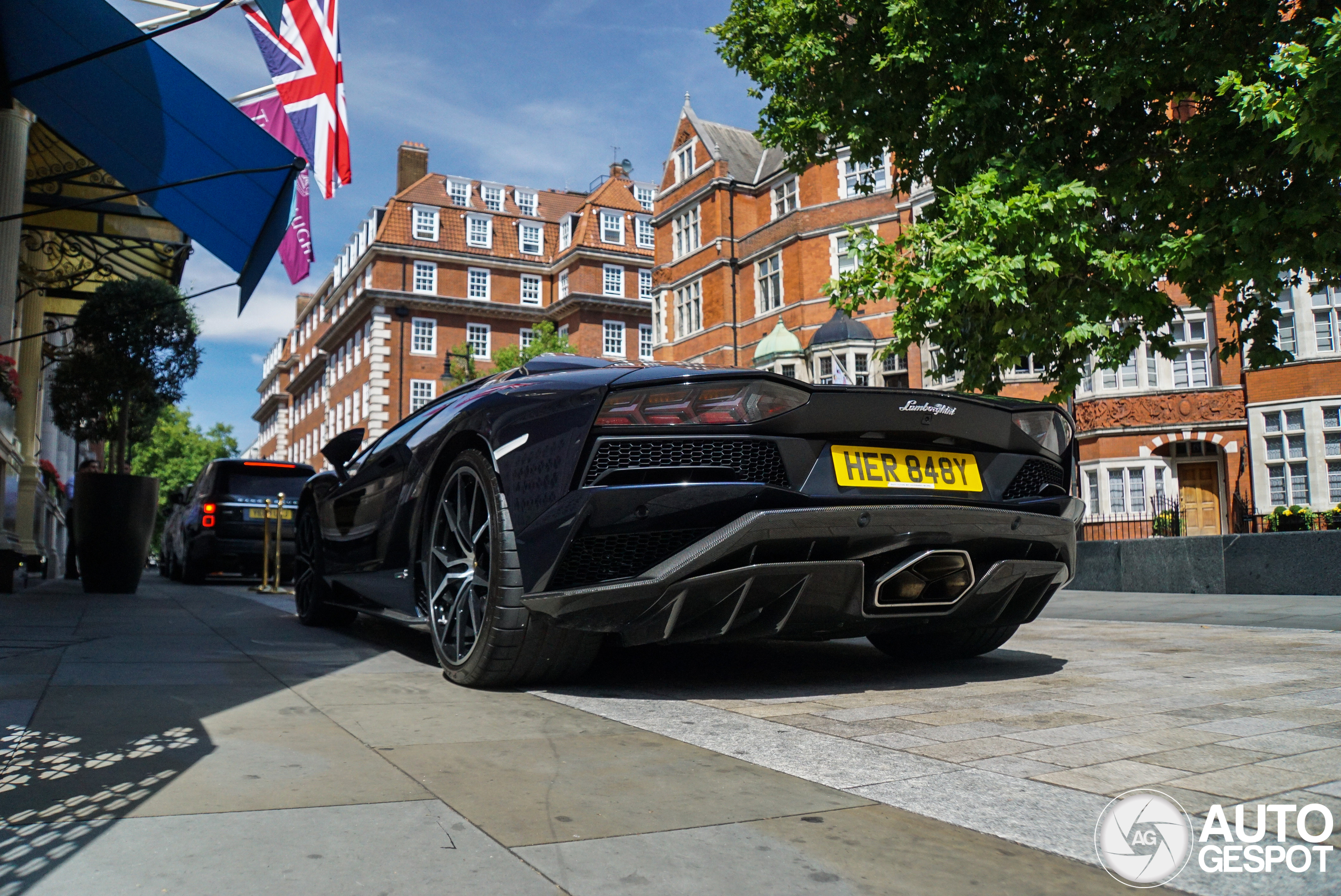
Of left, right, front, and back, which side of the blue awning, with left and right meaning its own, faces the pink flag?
left

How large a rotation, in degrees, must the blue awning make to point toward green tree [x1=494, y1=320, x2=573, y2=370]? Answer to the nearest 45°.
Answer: approximately 45° to its left

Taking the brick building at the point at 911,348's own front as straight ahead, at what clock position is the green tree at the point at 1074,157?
The green tree is roughly at 10 o'clock from the brick building.

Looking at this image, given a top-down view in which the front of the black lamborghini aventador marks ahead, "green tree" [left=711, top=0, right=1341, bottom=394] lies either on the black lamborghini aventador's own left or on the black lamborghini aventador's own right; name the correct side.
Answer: on the black lamborghini aventador's own right

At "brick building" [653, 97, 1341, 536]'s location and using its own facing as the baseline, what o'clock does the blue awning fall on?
The blue awning is roughly at 11 o'clock from the brick building.

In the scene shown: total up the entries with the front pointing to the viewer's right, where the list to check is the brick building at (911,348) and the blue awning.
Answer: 1

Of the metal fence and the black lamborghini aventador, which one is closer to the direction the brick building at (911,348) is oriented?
the black lamborghini aventador

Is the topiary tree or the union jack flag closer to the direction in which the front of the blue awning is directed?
the union jack flag

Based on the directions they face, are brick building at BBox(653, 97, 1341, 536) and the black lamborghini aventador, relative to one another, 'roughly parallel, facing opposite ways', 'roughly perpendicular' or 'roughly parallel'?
roughly perpendicular

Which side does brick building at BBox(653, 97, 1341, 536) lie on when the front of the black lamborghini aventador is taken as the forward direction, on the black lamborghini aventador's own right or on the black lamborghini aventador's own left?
on the black lamborghini aventador's own right

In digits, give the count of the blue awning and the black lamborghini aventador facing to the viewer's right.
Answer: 1

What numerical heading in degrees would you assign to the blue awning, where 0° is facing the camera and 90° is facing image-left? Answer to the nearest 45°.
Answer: approximately 270°

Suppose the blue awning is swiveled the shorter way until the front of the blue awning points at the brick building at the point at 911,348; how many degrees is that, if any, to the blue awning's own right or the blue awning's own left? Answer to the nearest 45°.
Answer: approximately 45° to the blue awning's own left
